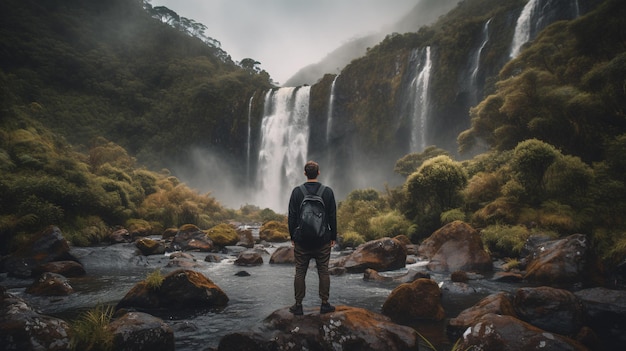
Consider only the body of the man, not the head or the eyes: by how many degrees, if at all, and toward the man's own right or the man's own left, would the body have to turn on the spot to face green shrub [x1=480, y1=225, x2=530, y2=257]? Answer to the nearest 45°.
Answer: approximately 45° to the man's own right

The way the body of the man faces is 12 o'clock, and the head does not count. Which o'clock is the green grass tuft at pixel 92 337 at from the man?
The green grass tuft is roughly at 9 o'clock from the man.

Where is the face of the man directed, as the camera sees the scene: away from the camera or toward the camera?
away from the camera

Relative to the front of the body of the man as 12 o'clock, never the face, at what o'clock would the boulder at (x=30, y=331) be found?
The boulder is roughly at 9 o'clock from the man.

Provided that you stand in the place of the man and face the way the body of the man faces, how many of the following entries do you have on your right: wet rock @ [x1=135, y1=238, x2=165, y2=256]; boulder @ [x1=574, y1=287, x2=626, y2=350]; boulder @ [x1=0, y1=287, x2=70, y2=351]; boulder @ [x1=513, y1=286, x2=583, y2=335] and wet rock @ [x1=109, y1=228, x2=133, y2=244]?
2

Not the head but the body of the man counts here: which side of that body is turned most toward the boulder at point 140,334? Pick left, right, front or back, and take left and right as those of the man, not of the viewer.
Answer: left

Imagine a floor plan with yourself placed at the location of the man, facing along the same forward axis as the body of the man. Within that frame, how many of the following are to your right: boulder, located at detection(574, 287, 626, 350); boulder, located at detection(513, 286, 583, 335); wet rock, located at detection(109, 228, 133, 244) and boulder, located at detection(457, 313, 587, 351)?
3

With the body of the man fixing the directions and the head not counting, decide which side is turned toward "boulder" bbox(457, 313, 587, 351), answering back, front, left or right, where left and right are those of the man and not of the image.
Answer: right

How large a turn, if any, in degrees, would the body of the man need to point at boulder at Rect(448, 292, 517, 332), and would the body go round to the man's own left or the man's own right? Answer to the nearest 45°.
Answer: approximately 90° to the man's own right

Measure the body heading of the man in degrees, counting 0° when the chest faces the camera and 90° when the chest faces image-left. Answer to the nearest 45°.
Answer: approximately 180°
